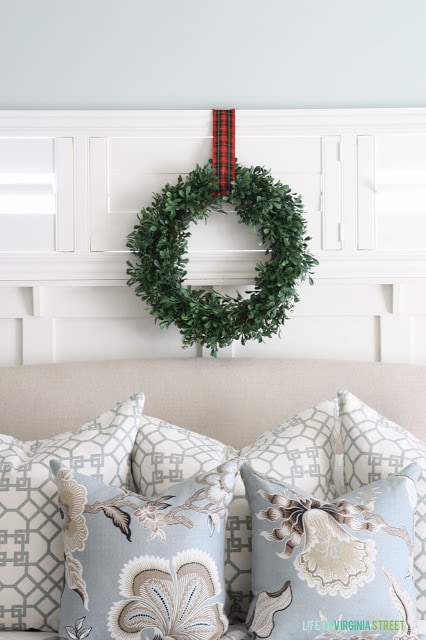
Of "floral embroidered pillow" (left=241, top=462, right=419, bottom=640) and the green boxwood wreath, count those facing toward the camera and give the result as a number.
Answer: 2

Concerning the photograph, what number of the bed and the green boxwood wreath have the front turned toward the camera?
2

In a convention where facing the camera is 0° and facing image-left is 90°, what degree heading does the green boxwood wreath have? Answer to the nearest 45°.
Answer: approximately 0°

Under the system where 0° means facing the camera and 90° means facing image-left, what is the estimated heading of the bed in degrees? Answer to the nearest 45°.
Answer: approximately 0°

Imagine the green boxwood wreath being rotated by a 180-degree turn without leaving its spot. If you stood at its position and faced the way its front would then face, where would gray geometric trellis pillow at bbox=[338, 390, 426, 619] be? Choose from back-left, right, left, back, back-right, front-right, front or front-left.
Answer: back-right

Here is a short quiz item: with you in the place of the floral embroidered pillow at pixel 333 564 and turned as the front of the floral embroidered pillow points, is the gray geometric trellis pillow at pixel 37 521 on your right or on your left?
on your right

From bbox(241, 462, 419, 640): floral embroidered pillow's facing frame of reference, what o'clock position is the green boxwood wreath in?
The green boxwood wreath is roughly at 5 o'clock from the floral embroidered pillow.
